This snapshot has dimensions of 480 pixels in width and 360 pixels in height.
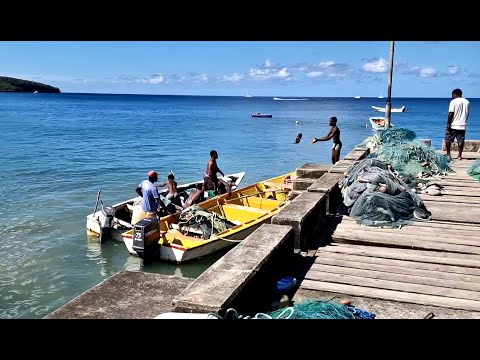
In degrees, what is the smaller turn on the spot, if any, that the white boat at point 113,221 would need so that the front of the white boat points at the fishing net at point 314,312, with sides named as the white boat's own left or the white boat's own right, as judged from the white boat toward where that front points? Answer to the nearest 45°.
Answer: approximately 135° to the white boat's own right

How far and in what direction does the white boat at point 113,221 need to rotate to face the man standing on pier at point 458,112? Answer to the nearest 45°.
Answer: approximately 45° to its right

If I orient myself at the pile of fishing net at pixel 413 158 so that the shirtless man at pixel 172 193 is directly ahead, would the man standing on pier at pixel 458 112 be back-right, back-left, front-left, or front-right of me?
back-right

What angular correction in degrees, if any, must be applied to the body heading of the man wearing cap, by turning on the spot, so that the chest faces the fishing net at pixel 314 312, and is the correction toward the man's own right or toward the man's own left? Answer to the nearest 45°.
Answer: approximately 135° to the man's own right

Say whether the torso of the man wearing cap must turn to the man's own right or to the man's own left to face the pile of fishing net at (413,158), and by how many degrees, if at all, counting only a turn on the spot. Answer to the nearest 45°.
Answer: approximately 45° to the man's own right

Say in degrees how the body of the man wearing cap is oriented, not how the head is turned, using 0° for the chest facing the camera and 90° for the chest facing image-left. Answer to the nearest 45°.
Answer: approximately 225°

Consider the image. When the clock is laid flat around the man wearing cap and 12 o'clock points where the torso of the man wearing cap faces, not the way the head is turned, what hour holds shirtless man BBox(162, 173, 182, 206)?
The shirtless man is roughly at 11 o'clock from the man wearing cap.

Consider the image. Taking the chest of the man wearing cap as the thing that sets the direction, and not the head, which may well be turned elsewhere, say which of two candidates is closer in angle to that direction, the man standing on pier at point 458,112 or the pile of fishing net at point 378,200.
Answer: the man standing on pier

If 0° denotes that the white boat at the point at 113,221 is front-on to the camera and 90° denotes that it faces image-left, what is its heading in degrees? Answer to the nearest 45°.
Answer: approximately 225°
